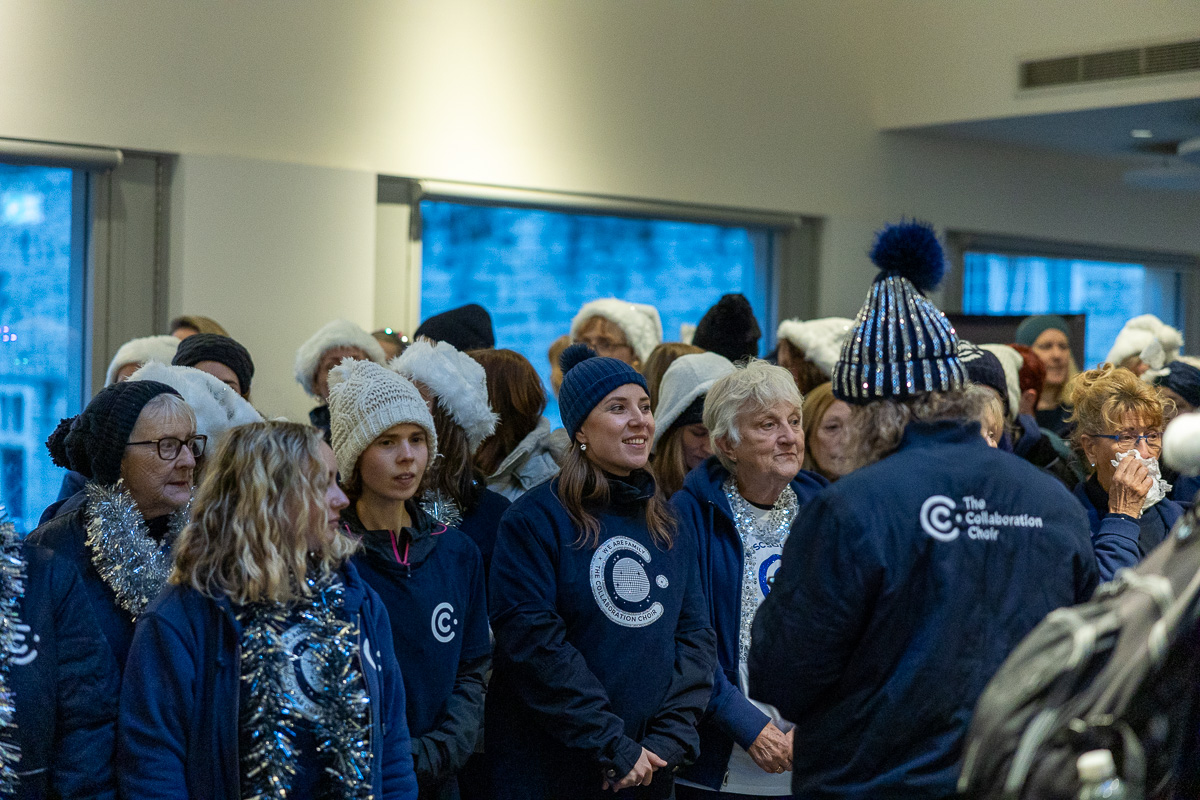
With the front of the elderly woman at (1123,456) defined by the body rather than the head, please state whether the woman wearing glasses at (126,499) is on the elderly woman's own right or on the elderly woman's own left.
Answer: on the elderly woman's own right

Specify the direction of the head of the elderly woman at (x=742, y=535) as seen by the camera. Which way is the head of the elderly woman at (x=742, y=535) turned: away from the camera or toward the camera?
toward the camera

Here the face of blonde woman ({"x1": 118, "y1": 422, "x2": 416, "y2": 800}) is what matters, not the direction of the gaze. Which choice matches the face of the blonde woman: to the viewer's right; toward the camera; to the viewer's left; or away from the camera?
to the viewer's right

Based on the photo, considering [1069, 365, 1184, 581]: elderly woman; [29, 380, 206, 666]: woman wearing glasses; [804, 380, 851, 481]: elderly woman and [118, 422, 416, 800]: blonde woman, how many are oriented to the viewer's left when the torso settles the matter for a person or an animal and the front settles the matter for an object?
0

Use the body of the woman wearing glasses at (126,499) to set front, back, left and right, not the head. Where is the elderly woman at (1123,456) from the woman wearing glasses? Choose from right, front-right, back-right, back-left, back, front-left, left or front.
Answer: front-left

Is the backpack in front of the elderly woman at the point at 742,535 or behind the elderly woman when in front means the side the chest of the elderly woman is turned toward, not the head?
in front

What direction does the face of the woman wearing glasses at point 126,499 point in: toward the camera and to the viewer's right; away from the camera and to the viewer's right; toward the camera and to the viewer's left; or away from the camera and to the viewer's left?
toward the camera and to the viewer's right

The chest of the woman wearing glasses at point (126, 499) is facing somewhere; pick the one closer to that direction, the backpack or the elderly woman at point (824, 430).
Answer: the backpack

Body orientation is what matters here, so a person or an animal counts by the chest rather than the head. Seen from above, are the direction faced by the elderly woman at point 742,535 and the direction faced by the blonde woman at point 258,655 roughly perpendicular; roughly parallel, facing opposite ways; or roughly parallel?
roughly parallel

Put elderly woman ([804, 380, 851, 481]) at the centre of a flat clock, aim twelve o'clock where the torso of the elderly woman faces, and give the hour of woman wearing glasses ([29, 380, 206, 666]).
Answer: The woman wearing glasses is roughly at 3 o'clock from the elderly woman.
